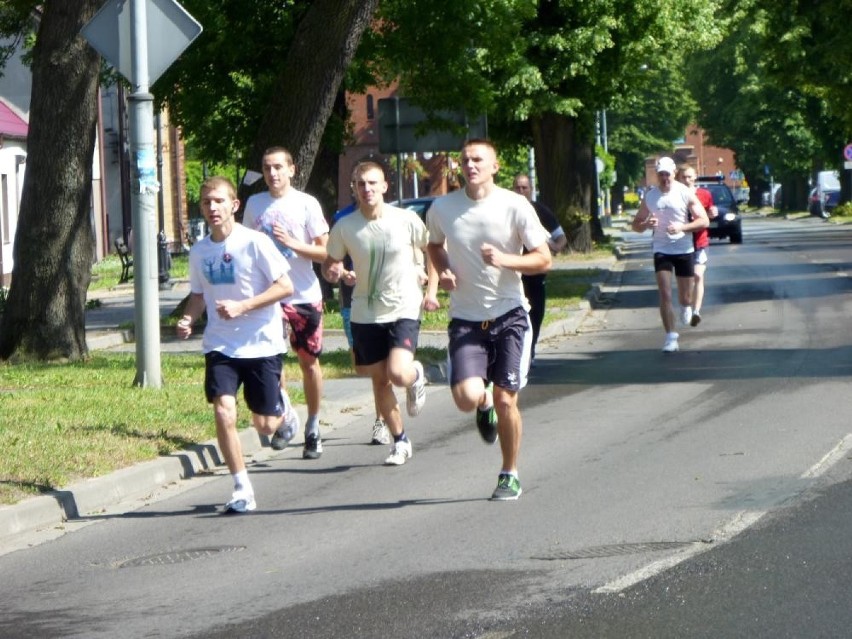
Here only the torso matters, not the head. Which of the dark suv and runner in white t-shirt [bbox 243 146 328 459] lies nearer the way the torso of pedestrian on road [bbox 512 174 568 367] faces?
the runner in white t-shirt

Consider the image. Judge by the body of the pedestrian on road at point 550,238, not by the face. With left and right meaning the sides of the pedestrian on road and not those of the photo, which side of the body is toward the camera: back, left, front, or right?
front

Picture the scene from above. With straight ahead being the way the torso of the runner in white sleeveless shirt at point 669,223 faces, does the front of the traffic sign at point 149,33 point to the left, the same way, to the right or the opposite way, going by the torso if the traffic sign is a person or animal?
the opposite way

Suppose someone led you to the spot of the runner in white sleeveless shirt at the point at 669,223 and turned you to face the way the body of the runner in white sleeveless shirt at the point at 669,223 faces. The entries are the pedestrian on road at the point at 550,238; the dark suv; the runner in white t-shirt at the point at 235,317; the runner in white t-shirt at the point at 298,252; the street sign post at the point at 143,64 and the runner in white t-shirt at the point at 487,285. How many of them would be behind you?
1

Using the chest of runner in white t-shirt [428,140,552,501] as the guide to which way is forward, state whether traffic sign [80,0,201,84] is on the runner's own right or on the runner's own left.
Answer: on the runner's own right

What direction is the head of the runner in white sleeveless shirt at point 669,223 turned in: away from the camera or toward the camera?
toward the camera

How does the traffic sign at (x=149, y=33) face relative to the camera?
away from the camera

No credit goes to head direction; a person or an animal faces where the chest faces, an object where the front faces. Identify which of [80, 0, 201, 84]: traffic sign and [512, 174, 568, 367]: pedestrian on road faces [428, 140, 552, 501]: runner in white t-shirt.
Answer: the pedestrian on road

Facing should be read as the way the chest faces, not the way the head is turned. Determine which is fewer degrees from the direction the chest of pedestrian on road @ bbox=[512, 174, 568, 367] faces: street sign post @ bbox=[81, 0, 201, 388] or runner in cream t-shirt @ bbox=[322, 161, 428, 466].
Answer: the runner in cream t-shirt

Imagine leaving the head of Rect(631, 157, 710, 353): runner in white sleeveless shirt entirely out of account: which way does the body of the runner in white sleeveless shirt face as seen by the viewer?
toward the camera

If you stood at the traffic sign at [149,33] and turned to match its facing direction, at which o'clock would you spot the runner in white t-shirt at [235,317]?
The runner in white t-shirt is roughly at 6 o'clock from the traffic sign.

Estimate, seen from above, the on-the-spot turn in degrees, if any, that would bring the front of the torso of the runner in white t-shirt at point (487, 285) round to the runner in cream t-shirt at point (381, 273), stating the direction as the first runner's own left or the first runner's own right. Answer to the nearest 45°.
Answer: approximately 90° to the first runner's own right

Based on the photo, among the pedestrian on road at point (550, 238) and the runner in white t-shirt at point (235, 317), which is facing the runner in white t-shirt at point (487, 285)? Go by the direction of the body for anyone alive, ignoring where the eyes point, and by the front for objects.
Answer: the pedestrian on road

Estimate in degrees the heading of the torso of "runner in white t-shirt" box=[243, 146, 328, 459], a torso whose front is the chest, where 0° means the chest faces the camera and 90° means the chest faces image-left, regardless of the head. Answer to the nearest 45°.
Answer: approximately 45°

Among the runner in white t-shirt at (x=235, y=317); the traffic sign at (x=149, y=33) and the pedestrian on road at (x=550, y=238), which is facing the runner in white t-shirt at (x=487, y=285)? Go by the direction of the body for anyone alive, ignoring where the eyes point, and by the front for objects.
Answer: the pedestrian on road

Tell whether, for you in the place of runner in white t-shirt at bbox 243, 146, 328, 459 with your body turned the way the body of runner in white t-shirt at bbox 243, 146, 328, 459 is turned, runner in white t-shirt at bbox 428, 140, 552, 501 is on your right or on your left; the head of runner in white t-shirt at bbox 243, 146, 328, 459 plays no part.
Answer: on your left

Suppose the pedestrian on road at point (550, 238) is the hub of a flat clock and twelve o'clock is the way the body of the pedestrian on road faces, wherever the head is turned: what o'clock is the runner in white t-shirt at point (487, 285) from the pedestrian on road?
The runner in white t-shirt is roughly at 12 o'clock from the pedestrian on road.

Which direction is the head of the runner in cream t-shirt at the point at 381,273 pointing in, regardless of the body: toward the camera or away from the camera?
toward the camera

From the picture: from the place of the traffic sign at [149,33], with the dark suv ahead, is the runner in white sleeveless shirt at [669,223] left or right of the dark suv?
right
